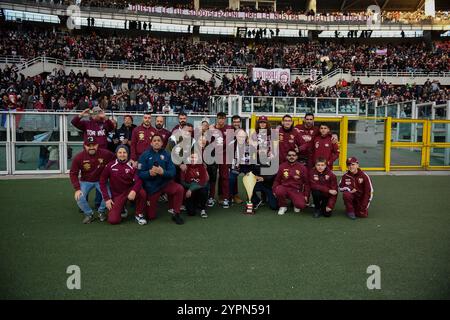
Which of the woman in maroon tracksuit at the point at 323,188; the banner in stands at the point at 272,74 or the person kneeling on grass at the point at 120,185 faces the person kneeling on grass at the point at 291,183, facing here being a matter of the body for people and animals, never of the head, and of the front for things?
the banner in stands

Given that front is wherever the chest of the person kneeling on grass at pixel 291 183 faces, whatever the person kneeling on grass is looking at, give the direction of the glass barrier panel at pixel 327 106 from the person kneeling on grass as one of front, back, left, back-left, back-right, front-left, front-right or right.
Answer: back

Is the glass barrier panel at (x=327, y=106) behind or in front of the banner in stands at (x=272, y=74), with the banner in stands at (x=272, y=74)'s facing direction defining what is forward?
in front

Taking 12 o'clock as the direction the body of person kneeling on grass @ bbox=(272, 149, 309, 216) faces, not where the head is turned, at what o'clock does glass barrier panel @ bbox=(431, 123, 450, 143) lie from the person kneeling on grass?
The glass barrier panel is roughly at 7 o'clock from the person kneeling on grass.

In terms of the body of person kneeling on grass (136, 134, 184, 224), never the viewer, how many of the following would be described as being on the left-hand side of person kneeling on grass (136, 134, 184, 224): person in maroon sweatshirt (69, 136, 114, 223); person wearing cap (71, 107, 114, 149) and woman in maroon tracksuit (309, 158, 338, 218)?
1

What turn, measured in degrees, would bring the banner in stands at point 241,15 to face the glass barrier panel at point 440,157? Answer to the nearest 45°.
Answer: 0° — it already faces it

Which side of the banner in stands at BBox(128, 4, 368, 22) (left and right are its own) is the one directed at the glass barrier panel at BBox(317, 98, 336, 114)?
front

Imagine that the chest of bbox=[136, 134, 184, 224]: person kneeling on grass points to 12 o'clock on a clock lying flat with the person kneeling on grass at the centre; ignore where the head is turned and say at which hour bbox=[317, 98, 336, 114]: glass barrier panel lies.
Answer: The glass barrier panel is roughly at 7 o'clock from the person kneeling on grass.

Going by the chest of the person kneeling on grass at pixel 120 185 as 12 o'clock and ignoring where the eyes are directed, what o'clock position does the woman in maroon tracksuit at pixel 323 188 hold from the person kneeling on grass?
The woman in maroon tracksuit is roughly at 9 o'clock from the person kneeling on grass.

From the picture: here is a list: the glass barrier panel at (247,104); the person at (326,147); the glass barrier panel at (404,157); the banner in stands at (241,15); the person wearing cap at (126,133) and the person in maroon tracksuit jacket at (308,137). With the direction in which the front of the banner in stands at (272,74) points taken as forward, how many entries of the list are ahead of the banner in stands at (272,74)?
5

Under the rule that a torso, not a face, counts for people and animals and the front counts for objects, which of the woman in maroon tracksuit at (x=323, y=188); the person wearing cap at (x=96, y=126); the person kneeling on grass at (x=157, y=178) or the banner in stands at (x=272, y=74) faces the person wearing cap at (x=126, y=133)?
the banner in stands
